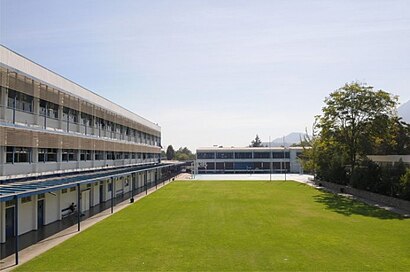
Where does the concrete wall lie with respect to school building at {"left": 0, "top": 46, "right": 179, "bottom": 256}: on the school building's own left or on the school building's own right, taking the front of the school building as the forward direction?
on the school building's own left

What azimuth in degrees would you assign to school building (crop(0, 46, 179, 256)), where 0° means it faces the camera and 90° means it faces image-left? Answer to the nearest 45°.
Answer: approximately 315°

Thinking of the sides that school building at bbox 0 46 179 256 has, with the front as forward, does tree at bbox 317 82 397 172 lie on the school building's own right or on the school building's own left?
on the school building's own left
